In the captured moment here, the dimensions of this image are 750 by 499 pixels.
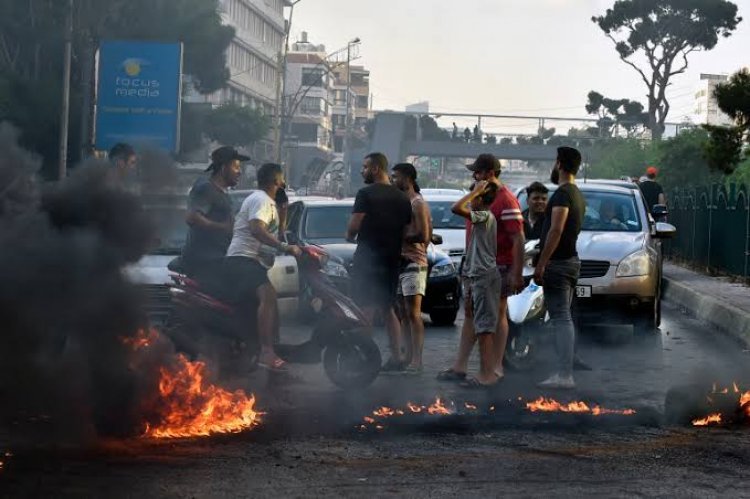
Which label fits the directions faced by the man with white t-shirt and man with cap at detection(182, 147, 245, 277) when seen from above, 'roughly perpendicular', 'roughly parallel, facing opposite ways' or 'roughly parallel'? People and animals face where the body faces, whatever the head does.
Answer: roughly parallel

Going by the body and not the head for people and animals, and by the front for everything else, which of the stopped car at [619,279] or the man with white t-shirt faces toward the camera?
the stopped car

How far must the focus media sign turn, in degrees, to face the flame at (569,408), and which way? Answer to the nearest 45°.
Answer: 0° — it already faces it

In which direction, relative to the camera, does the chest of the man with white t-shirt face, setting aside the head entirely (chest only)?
to the viewer's right

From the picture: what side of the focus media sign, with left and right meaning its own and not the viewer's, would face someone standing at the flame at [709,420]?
front

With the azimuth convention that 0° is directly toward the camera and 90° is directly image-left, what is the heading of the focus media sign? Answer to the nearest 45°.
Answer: approximately 0°

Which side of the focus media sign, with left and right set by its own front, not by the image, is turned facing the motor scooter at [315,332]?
front

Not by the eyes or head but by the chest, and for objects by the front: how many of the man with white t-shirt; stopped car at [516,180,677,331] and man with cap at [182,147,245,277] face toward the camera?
1

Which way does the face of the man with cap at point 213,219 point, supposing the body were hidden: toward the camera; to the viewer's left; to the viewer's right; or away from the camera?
to the viewer's right

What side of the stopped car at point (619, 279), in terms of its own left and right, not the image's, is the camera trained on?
front

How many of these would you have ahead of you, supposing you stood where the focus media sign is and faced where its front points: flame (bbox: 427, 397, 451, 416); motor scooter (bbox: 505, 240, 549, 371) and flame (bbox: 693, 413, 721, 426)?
3

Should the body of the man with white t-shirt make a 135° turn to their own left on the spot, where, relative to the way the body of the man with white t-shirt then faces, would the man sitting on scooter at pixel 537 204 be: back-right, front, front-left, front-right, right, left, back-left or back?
right

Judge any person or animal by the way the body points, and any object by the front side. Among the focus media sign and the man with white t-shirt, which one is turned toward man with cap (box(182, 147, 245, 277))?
the focus media sign

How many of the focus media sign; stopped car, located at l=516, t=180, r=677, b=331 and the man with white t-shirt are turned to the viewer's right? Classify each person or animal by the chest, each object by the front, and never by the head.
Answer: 1

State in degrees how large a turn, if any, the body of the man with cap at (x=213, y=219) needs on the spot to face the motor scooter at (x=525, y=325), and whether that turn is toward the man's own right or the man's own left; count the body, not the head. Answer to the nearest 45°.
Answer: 0° — they already face it
